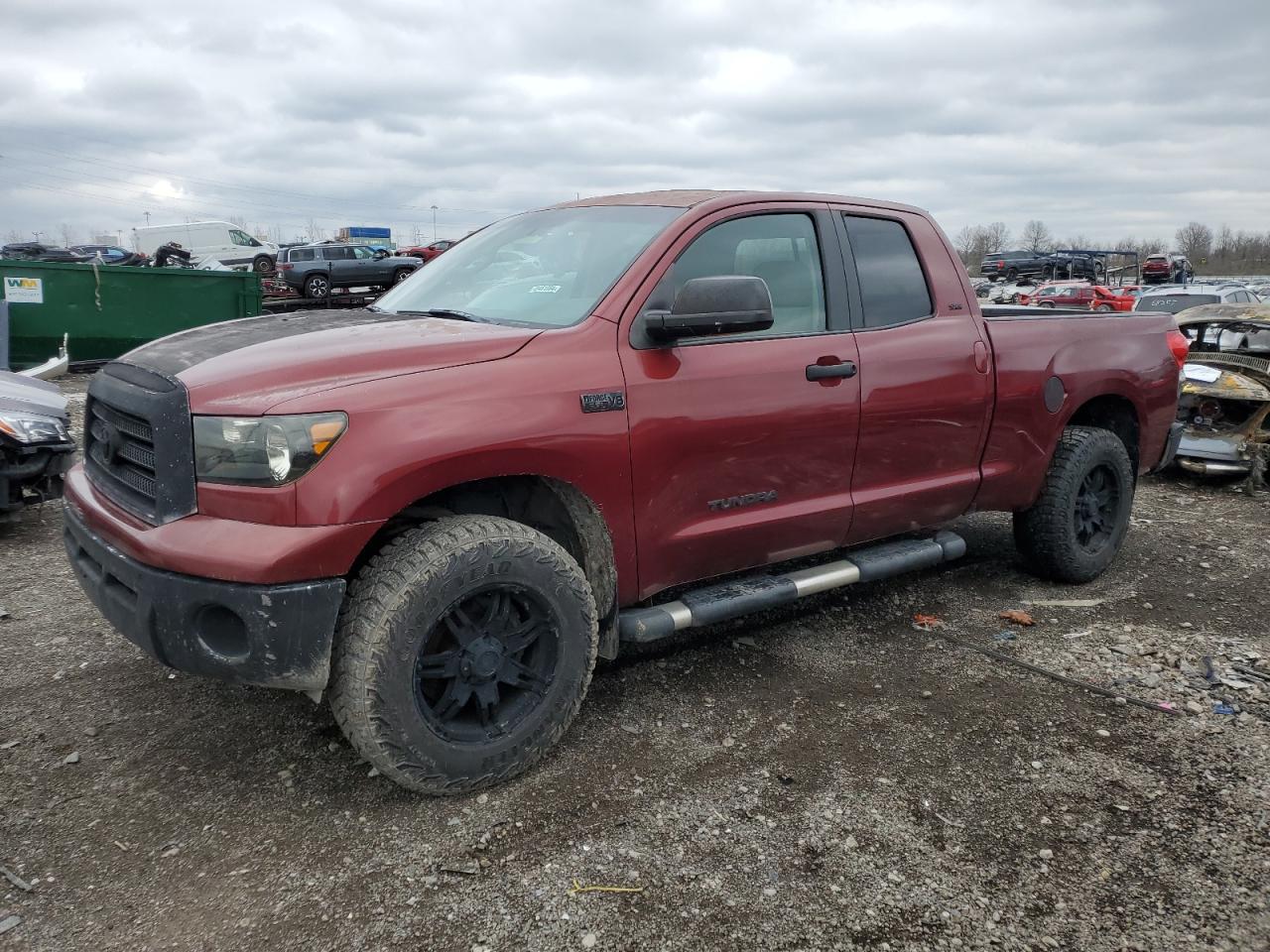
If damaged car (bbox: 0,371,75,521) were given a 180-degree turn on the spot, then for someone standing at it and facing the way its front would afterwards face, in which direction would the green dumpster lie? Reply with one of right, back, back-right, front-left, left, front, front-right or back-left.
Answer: front-right

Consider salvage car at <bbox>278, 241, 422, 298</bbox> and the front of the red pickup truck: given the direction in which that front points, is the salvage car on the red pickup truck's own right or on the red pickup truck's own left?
on the red pickup truck's own right

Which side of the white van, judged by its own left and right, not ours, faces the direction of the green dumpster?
right

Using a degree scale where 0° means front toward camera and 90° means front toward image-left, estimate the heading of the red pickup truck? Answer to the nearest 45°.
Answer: approximately 45°

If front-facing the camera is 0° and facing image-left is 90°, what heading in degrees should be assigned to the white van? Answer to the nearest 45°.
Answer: approximately 270°

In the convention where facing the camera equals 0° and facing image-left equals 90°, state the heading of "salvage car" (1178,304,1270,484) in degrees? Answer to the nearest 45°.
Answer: approximately 0°

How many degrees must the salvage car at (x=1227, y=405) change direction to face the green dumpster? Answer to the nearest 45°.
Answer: approximately 90° to its right

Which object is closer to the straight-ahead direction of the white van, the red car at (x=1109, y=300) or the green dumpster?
the red car

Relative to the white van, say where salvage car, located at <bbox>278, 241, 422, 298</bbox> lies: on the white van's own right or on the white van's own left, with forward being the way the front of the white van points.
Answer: on the white van's own right

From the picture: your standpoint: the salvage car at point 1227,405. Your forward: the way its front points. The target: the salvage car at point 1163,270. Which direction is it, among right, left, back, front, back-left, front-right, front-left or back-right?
back

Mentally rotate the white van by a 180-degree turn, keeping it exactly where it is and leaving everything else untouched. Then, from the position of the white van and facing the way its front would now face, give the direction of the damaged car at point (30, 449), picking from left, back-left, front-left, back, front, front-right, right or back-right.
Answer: left

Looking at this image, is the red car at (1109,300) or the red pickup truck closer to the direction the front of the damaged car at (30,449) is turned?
the red pickup truck

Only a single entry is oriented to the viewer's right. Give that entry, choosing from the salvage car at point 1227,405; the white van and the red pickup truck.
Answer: the white van

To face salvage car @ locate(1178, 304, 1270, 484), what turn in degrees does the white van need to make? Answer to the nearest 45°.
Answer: approximately 90° to its right
